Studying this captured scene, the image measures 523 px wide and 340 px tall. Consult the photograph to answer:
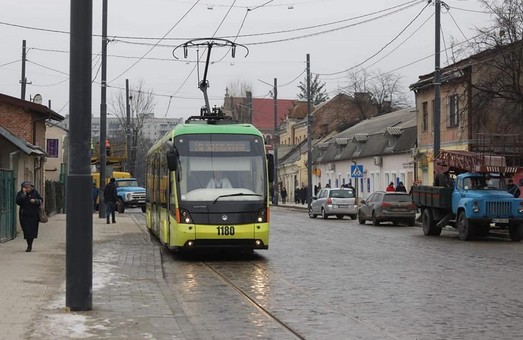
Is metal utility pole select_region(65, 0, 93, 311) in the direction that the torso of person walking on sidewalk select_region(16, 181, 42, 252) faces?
yes

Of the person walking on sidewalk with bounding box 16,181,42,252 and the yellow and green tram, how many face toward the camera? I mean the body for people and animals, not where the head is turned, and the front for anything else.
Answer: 2

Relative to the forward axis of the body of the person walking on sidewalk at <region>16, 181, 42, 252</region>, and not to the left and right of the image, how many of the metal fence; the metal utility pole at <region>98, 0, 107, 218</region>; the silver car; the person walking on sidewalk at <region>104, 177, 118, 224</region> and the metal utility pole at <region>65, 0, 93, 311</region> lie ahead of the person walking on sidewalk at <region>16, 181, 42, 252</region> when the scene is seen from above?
1

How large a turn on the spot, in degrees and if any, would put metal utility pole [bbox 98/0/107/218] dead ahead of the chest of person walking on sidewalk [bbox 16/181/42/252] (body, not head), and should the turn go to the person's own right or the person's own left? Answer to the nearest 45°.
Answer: approximately 180°

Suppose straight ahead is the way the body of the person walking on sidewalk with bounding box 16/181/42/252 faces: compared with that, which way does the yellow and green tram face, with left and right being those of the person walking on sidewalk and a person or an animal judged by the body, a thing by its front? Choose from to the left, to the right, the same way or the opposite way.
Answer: the same way

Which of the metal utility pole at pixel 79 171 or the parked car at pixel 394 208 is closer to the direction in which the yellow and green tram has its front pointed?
the metal utility pole

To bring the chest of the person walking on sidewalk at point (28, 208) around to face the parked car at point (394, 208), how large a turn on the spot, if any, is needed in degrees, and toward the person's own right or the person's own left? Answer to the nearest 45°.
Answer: approximately 135° to the person's own left

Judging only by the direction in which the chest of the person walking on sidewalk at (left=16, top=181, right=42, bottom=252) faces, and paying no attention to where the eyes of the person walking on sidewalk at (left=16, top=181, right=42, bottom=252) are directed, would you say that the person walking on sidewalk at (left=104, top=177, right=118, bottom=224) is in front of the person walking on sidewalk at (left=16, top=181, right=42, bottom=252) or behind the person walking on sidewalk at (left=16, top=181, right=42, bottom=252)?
behind

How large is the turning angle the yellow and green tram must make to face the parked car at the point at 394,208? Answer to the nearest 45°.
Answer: approximately 135° to its left

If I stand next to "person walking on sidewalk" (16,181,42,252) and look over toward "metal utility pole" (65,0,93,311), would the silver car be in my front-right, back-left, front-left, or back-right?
back-left

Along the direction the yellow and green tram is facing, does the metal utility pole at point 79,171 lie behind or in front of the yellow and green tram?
in front

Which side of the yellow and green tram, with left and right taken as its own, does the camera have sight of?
front
